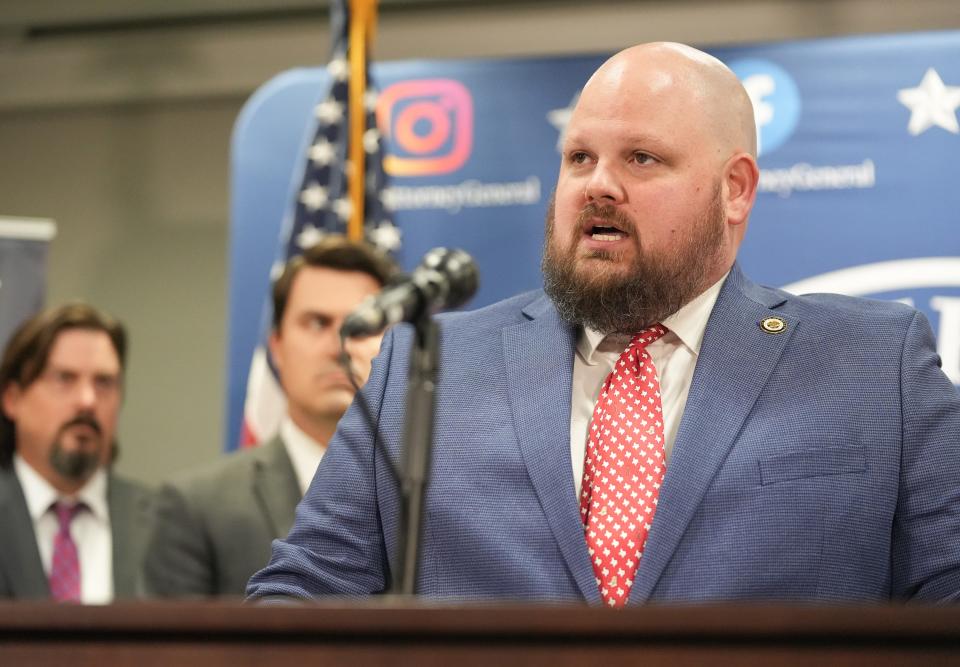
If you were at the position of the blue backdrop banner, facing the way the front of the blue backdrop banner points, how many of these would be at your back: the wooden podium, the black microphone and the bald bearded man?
0

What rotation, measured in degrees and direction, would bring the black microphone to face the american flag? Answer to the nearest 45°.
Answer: approximately 90° to its left

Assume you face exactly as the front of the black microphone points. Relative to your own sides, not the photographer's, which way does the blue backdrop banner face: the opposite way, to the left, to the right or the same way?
to the right

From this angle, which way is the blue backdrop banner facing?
toward the camera

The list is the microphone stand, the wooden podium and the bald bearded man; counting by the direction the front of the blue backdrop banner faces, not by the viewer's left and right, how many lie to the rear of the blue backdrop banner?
0

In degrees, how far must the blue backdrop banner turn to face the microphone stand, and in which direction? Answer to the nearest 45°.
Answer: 0° — it already faces it

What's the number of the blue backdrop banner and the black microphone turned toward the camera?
1

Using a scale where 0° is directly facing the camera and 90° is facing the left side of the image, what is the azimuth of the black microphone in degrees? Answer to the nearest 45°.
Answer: approximately 270°

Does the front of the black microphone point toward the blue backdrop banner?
no

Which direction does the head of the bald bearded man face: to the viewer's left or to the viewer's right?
to the viewer's left

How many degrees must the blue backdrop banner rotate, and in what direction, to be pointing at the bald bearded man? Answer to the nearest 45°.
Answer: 0° — it already faces them

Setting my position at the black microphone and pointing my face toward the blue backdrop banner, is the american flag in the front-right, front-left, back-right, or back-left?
front-left

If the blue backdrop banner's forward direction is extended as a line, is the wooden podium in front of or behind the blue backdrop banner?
in front

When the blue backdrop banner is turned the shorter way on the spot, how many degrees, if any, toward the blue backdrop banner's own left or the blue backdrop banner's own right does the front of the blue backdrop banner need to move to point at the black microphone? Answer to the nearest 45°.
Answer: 0° — it already faces it
